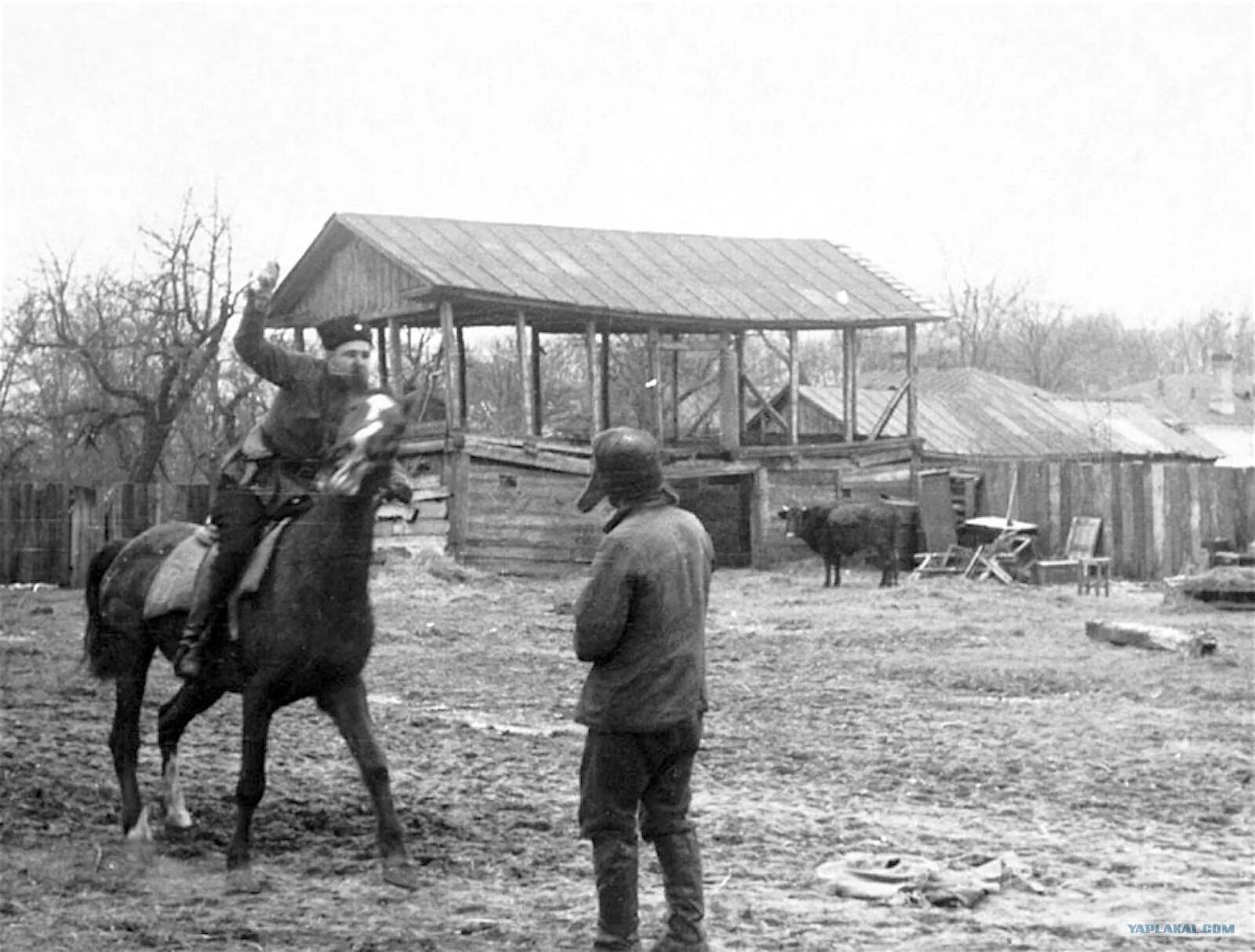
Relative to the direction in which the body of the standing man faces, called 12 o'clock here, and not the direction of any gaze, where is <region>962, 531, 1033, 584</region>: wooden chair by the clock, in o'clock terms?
The wooden chair is roughly at 2 o'clock from the standing man.

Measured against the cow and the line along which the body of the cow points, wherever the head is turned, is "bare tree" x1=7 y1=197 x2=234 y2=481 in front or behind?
in front

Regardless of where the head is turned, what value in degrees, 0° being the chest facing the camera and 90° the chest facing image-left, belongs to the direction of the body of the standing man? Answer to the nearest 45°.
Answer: approximately 135°

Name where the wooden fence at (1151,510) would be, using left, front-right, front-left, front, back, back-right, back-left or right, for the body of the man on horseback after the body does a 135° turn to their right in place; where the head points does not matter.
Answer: back-right

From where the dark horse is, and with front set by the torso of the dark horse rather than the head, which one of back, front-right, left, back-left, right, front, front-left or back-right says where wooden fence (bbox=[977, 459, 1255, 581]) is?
left

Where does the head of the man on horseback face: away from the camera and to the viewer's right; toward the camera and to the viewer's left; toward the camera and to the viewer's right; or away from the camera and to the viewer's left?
toward the camera and to the viewer's right

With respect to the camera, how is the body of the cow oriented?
to the viewer's left

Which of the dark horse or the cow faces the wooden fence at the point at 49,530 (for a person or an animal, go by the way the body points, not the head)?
the cow

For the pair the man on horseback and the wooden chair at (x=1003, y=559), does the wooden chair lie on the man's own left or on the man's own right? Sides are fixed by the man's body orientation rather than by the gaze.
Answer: on the man's own left

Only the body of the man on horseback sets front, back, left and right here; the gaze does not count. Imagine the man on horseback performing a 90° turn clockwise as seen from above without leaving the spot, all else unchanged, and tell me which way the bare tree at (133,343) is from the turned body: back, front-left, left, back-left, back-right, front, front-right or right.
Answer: back-right
